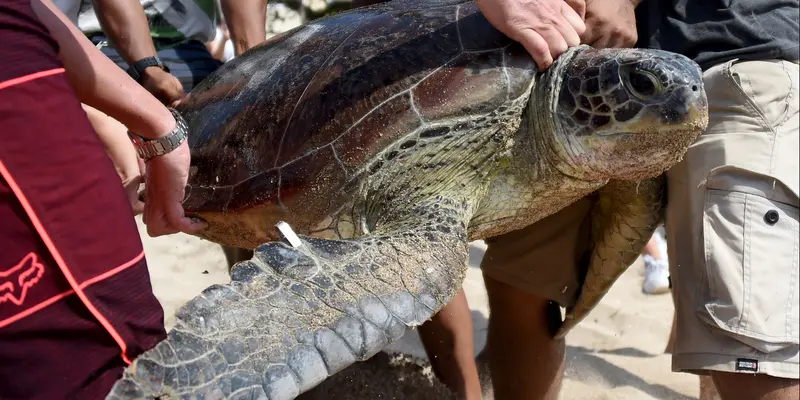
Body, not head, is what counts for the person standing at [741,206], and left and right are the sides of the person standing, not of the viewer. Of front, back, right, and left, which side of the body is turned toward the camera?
left
